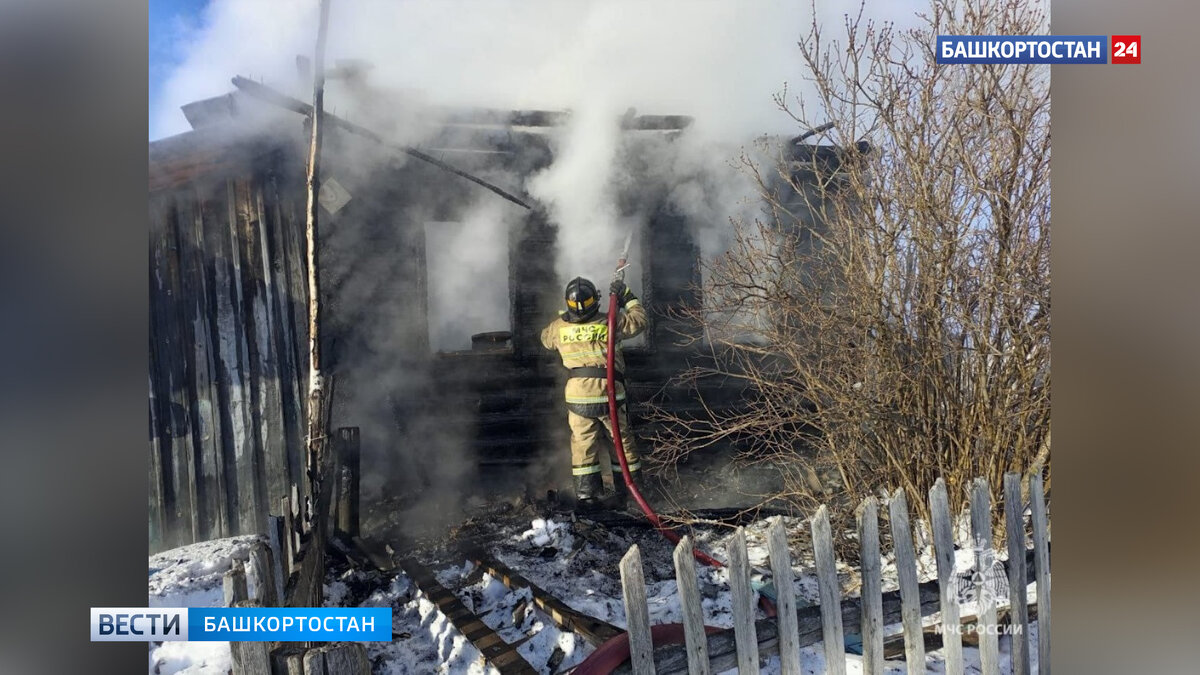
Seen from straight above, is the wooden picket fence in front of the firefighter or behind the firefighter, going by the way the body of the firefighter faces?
behind

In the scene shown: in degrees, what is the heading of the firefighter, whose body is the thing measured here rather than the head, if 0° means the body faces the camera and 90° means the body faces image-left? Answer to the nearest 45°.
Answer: approximately 180°

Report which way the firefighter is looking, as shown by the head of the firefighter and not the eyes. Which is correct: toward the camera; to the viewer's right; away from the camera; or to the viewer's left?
away from the camera

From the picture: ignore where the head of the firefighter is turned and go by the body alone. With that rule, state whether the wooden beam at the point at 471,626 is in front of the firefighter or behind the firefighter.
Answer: behind

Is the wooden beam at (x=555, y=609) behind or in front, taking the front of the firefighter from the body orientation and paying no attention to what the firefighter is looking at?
behind

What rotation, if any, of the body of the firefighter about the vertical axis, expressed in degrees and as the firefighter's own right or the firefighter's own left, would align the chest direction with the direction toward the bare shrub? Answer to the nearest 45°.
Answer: approximately 135° to the firefighter's own right
